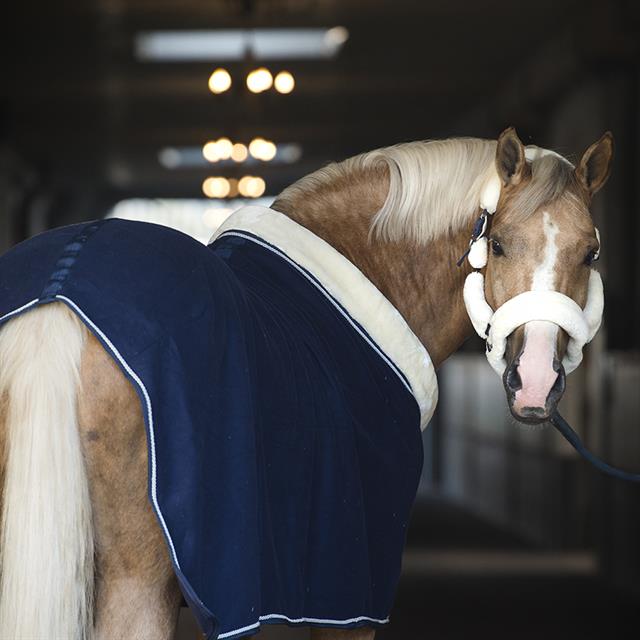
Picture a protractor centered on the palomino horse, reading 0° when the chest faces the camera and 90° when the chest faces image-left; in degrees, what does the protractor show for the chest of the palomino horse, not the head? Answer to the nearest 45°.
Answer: approximately 225°

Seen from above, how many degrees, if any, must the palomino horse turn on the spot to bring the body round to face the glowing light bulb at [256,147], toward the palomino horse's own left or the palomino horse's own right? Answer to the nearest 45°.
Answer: approximately 45° to the palomino horse's own left

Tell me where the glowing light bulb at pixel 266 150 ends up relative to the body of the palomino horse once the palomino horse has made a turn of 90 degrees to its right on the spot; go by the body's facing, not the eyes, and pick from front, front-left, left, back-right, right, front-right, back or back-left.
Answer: back-left
